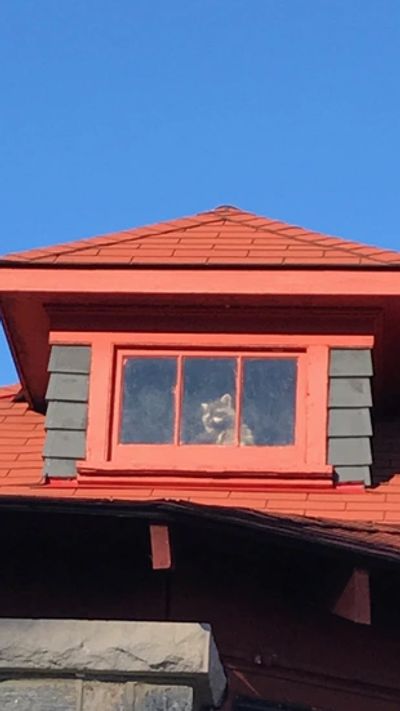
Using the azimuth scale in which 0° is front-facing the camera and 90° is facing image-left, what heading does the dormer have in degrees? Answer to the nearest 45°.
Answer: approximately 0°
